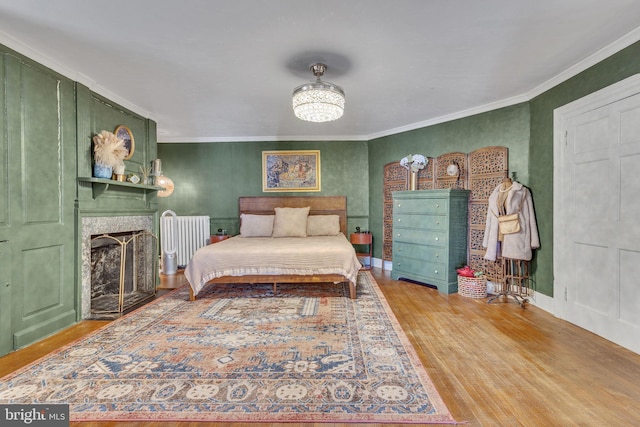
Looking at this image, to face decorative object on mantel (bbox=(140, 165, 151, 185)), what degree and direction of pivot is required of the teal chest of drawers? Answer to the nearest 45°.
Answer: approximately 45° to its right

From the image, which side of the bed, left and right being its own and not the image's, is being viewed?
front

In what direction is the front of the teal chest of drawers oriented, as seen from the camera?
facing the viewer and to the left of the viewer

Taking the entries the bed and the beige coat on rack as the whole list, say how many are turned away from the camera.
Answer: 0

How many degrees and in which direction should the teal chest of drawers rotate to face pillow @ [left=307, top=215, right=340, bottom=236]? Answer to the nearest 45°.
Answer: approximately 45° to its right

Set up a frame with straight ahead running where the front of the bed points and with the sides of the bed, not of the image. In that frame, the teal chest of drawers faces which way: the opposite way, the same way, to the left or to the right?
to the right

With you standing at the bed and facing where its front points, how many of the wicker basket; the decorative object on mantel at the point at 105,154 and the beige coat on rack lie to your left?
2

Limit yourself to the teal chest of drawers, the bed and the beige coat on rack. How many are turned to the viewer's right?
0

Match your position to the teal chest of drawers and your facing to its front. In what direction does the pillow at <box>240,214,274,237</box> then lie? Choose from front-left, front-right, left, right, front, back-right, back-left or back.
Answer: front-right

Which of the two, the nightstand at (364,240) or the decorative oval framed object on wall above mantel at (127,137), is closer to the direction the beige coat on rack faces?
the decorative oval framed object on wall above mantel
